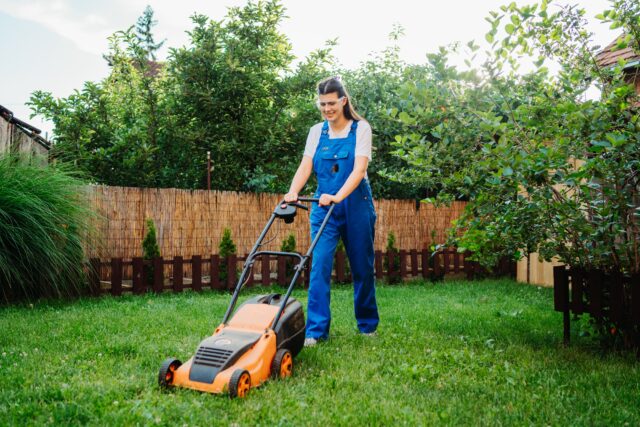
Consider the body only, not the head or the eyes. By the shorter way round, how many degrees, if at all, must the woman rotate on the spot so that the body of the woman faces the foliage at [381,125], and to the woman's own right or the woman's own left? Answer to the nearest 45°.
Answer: approximately 135° to the woman's own right

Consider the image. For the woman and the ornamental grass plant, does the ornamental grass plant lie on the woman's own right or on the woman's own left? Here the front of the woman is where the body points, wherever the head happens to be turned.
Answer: on the woman's own right

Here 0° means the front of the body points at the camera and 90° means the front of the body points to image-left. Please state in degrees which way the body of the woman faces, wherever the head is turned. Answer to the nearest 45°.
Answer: approximately 45°

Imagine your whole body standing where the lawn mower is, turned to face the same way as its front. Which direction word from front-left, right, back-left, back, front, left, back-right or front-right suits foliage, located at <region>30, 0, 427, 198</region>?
back-right

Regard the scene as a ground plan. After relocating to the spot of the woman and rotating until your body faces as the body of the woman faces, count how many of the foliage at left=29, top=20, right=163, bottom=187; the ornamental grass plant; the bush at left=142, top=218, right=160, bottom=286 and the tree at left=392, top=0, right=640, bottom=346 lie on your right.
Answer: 3

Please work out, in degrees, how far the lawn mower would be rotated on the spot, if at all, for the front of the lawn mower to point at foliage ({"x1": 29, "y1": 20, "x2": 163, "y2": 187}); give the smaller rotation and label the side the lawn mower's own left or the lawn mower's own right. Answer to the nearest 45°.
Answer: approximately 135° to the lawn mower's own right

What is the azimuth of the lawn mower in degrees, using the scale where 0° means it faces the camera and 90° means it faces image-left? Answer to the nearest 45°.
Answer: approximately 45°

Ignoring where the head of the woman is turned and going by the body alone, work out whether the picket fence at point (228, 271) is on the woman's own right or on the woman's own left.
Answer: on the woman's own right

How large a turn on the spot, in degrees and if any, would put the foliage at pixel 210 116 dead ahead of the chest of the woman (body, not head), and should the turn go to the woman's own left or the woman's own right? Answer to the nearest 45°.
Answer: approximately 135° to the woman's own right
